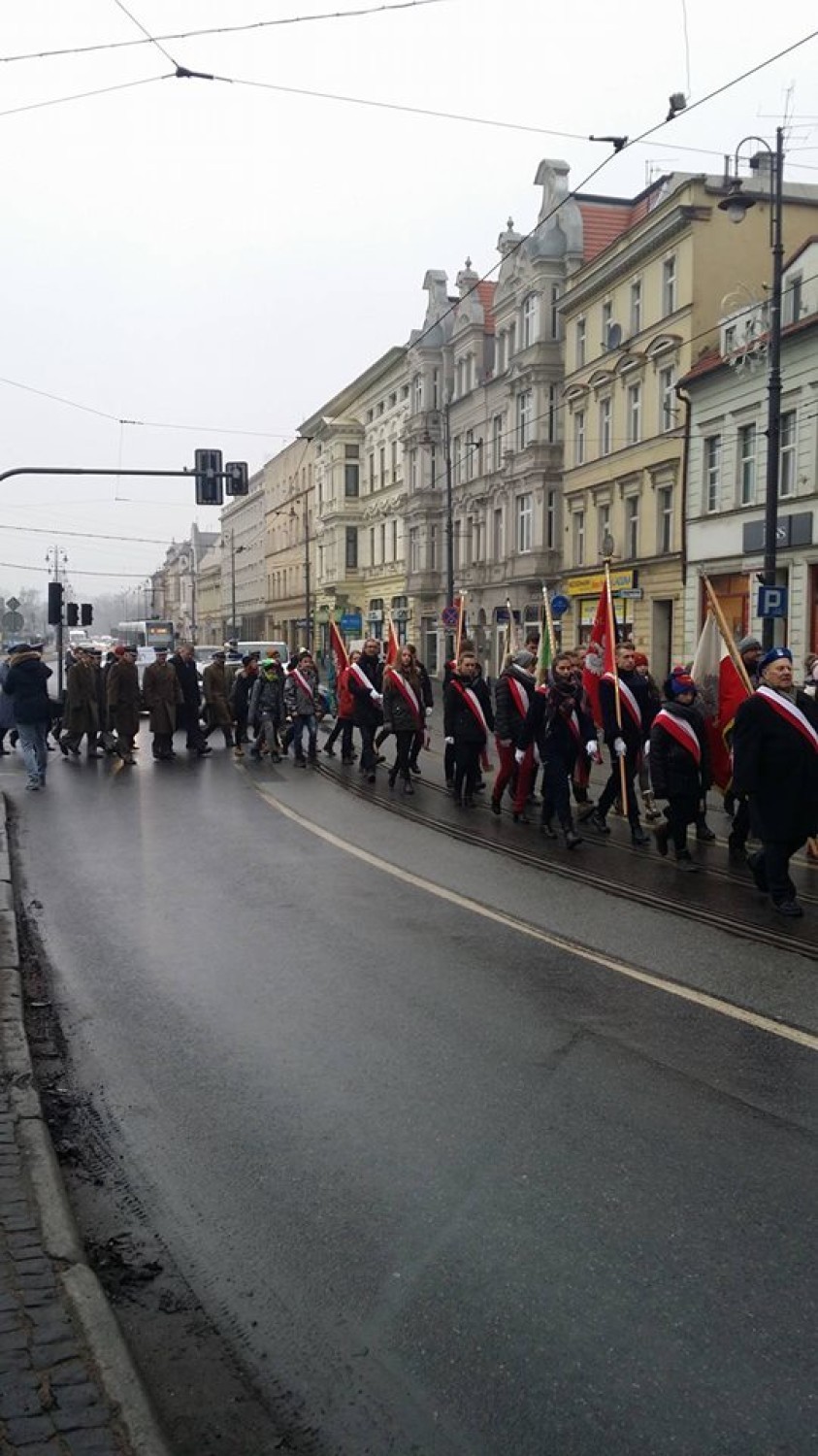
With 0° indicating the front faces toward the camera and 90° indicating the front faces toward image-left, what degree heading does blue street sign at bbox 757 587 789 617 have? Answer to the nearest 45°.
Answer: approximately 0°
